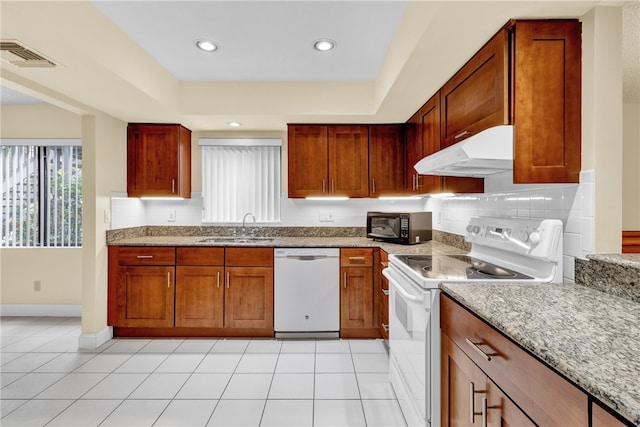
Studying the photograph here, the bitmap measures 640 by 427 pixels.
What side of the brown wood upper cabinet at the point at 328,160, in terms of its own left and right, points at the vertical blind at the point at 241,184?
right

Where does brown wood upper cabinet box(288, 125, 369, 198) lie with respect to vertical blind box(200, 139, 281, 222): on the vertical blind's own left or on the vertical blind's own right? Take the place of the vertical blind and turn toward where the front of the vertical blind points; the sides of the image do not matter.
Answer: on the vertical blind's own left

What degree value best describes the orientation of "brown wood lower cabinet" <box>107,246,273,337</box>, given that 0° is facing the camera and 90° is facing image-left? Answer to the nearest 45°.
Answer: approximately 0°

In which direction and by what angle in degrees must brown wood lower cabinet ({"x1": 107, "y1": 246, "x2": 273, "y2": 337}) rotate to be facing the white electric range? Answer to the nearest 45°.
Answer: approximately 45° to its left

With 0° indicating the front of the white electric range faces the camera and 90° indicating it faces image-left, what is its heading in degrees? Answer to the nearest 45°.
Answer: approximately 90°

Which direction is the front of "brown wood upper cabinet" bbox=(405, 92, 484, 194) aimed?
to the viewer's left

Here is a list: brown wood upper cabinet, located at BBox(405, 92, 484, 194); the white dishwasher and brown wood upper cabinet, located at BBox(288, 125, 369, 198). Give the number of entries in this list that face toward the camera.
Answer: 2
